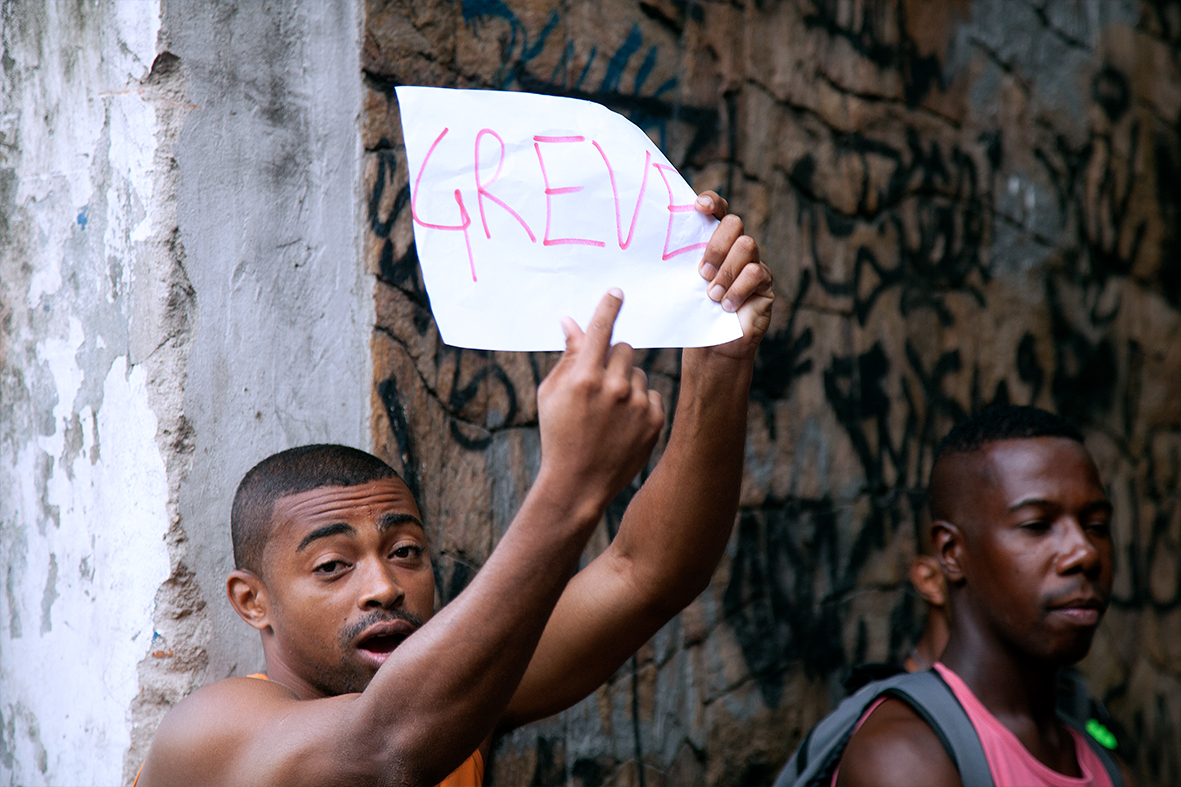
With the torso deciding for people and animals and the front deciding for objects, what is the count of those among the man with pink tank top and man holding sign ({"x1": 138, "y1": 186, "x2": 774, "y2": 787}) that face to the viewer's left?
0

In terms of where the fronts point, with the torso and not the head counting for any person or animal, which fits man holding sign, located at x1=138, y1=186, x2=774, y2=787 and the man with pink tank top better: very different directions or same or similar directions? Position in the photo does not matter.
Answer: same or similar directions

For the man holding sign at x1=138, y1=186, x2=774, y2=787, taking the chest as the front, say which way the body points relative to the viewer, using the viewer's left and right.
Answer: facing the viewer and to the right of the viewer

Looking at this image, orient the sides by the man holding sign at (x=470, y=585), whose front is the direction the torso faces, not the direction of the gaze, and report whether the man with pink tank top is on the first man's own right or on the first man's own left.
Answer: on the first man's own left

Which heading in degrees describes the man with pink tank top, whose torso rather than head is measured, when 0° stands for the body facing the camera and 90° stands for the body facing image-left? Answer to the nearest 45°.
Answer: approximately 315°

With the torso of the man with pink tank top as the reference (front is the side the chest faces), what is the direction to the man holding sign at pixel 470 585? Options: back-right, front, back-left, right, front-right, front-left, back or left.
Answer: right
